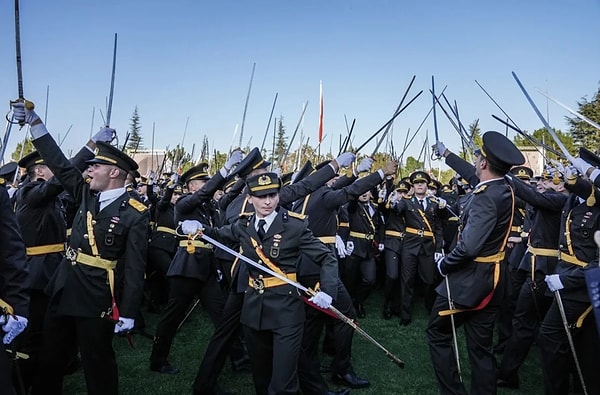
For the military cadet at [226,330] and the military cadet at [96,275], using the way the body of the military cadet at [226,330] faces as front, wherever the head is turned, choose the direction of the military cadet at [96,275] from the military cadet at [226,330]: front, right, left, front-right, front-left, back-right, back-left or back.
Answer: back-right

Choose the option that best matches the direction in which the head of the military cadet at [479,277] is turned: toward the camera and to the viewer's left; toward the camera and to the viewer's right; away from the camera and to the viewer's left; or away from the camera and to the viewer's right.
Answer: away from the camera and to the viewer's left

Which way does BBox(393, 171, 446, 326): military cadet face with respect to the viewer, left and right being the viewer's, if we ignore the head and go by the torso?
facing the viewer

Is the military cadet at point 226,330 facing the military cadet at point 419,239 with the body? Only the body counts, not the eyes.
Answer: no

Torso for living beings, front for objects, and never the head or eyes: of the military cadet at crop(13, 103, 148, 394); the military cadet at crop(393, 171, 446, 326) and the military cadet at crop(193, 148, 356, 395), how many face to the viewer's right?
1

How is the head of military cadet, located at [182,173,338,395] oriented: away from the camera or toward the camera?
toward the camera
